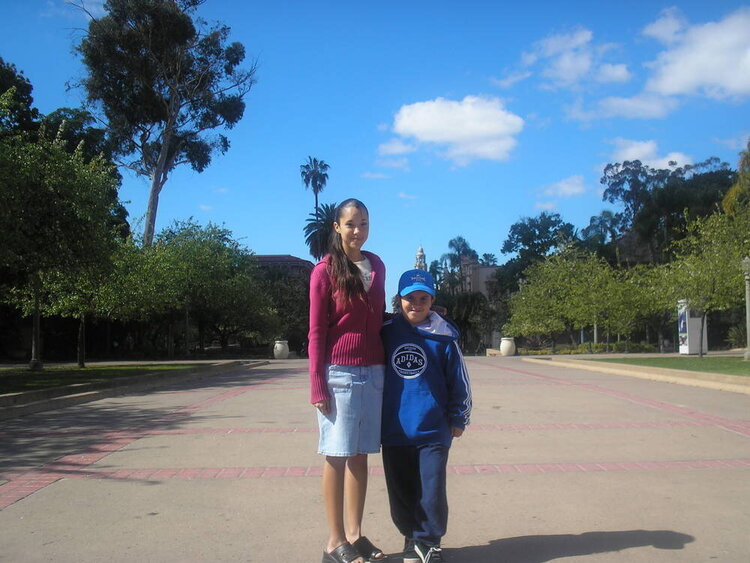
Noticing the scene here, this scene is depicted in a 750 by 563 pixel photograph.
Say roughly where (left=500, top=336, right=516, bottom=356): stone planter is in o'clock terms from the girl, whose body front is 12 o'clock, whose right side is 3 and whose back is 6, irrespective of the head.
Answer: The stone planter is roughly at 8 o'clock from the girl.

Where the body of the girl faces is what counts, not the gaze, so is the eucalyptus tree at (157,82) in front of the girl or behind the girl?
behind

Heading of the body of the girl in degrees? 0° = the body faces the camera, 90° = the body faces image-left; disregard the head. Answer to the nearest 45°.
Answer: approximately 315°

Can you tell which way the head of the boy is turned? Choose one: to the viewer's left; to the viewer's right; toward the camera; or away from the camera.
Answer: toward the camera
